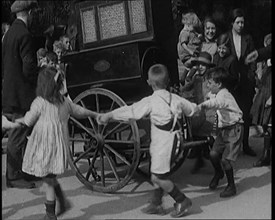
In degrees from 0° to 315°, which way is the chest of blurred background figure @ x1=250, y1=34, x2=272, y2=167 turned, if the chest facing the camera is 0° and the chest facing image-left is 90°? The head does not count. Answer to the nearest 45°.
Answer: approximately 90°

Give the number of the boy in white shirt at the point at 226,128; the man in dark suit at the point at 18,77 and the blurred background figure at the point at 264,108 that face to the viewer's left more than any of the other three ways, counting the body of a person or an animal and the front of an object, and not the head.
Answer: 2

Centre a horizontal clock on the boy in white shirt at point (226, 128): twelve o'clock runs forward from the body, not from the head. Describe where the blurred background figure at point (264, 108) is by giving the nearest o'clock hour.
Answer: The blurred background figure is roughly at 4 o'clock from the boy in white shirt.

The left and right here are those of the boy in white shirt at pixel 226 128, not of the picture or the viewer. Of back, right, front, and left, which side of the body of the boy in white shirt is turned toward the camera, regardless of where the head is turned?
left

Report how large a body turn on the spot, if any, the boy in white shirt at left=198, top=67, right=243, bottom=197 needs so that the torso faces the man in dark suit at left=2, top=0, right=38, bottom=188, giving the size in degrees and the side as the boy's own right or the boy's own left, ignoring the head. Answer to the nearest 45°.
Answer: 0° — they already face them

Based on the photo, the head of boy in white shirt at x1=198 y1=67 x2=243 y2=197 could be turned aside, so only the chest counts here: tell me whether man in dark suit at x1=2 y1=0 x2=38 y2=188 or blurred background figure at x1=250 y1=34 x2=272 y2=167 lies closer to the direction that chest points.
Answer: the man in dark suit

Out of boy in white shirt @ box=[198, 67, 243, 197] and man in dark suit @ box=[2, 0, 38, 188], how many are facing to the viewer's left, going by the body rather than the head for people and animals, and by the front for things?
1
